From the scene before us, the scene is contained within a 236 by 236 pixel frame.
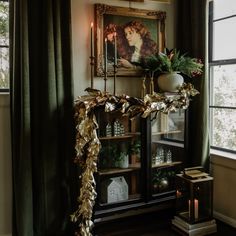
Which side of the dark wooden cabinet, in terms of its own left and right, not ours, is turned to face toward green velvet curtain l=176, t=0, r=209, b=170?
left

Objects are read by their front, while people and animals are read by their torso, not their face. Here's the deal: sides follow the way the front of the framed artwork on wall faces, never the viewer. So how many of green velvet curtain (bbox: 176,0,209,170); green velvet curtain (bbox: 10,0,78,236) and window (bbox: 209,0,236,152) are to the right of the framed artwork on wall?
1

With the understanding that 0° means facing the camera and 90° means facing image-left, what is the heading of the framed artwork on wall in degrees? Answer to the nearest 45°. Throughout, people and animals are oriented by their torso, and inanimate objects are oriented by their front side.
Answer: approximately 315°

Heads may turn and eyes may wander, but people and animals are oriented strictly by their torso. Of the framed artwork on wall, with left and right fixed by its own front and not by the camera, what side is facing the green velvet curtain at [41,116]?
right

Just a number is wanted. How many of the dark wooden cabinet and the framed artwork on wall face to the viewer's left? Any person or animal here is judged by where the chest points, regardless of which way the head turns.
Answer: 0

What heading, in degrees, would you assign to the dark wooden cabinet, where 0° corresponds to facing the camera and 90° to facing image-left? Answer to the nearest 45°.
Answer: approximately 315°

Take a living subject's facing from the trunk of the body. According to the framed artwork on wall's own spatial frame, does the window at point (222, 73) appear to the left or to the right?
on its left
